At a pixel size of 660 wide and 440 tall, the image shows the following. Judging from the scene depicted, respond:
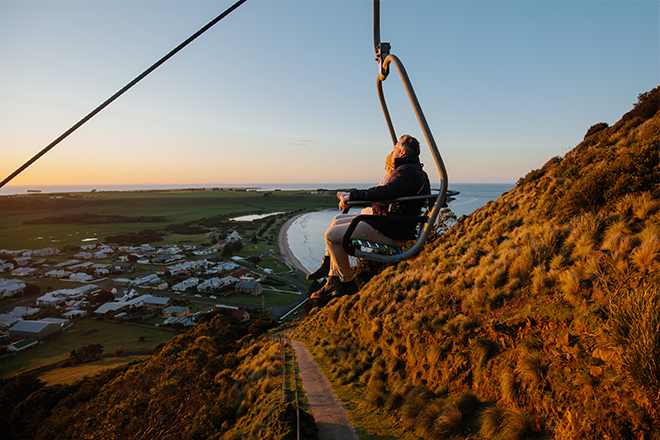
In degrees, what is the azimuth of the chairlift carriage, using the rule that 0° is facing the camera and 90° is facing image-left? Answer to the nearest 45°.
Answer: approximately 90°

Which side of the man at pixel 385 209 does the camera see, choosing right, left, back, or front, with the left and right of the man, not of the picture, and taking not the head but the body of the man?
left

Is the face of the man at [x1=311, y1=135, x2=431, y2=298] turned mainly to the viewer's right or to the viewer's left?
to the viewer's left
